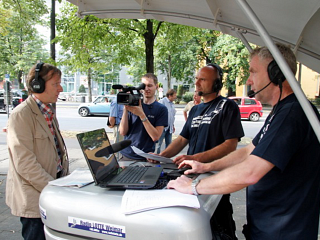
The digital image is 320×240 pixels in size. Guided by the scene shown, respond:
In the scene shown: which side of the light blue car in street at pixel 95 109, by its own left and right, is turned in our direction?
left

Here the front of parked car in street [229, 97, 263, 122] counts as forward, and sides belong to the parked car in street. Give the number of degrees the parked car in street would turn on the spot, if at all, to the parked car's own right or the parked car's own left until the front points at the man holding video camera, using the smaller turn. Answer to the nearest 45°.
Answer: approximately 90° to the parked car's own left

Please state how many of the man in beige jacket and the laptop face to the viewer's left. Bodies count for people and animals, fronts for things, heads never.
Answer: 0

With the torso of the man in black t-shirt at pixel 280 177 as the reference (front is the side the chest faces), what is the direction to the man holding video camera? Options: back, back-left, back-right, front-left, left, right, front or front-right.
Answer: front-right

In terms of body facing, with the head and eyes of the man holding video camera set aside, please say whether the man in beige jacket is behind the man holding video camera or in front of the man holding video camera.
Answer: in front

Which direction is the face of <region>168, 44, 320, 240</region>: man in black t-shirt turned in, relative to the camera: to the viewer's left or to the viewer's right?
to the viewer's left

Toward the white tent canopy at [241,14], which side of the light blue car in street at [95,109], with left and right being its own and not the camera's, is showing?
left

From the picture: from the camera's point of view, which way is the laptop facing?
to the viewer's right

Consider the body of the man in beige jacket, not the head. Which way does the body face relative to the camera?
to the viewer's right

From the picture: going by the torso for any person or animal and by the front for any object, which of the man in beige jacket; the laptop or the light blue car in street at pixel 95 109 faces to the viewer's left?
the light blue car in street

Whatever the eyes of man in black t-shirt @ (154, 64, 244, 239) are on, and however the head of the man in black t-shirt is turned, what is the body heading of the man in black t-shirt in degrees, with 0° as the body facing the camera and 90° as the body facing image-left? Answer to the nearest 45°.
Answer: approximately 45°

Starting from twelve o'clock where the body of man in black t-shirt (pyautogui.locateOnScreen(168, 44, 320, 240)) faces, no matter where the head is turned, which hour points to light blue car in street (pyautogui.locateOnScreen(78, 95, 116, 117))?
The light blue car in street is roughly at 2 o'clock from the man in black t-shirt.

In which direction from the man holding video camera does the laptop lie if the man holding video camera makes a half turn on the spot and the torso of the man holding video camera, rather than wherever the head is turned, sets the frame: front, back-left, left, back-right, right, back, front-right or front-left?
back-right
